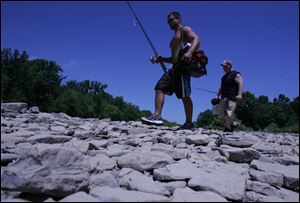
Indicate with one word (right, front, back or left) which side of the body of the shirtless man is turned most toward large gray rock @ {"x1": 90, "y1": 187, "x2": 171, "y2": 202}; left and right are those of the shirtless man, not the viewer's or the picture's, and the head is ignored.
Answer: left

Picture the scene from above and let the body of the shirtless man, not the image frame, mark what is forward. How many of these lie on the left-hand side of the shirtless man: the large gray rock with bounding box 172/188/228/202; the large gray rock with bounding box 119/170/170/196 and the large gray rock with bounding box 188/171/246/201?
3

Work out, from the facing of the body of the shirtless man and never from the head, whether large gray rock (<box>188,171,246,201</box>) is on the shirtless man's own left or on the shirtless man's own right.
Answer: on the shirtless man's own left

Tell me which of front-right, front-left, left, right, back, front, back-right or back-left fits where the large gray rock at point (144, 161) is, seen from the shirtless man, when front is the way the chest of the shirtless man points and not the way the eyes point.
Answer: left

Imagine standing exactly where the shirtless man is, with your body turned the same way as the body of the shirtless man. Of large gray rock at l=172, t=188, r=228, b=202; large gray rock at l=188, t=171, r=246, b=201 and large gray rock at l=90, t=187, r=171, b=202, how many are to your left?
3

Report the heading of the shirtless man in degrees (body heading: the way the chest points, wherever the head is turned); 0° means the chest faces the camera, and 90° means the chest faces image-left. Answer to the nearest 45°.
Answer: approximately 90°

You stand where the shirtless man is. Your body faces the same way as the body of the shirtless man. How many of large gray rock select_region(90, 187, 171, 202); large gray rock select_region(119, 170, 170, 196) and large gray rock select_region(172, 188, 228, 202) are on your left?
3

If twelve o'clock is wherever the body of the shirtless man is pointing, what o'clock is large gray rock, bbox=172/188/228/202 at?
The large gray rock is roughly at 9 o'clock from the shirtless man.

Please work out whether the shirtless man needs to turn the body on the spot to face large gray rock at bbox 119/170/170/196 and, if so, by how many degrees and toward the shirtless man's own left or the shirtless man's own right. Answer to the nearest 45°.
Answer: approximately 90° to the shirtless man's own left
